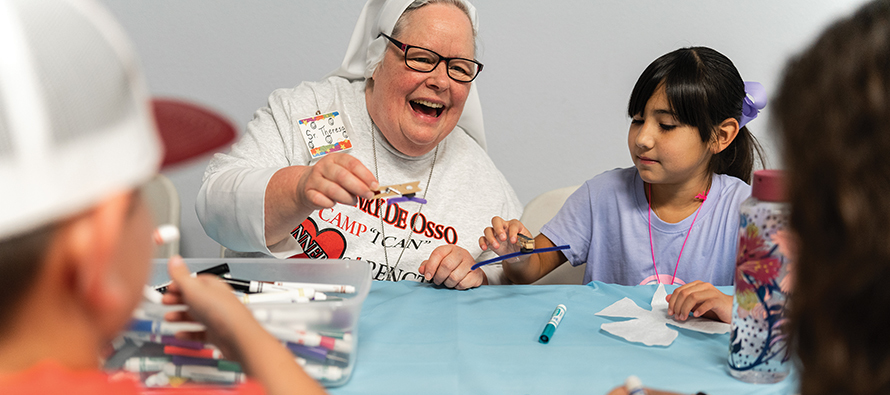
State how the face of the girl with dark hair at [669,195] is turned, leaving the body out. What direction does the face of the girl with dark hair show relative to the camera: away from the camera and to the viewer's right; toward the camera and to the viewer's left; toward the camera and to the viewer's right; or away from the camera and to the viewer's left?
toward the camera and to the viewer's left

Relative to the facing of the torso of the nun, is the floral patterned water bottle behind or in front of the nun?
in front

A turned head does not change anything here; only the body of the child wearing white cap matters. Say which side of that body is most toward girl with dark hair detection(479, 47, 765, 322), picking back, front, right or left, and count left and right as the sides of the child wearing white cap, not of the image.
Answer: front

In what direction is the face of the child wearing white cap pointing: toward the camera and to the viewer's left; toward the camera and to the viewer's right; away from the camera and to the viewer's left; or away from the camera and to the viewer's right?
away from the camera and to the viewer's right

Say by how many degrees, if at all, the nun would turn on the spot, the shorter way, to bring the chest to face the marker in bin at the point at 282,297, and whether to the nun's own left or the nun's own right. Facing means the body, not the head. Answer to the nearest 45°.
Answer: approximately 45° to the nun's own right

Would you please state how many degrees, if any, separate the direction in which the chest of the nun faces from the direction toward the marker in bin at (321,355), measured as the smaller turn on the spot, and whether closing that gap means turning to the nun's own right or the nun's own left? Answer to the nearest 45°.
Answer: approximately 45° to the nun's own right

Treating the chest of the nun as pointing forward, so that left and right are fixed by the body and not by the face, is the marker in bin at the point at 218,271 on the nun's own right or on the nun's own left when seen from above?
on the nun's own right

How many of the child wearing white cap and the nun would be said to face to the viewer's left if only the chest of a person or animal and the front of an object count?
0

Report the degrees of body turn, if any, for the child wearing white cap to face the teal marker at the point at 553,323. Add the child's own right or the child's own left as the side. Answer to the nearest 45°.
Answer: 0° — they already face it

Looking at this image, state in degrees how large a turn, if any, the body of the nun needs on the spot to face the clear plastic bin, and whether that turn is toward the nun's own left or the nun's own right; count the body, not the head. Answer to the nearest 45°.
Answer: approximately 45° to the nun's own right

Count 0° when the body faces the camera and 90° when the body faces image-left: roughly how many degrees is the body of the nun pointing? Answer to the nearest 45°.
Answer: approximately 315°

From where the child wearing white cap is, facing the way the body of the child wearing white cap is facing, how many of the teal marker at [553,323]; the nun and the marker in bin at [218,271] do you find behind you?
0

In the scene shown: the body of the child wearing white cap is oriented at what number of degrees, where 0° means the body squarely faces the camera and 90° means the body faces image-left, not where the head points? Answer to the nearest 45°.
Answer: approximately 225°
